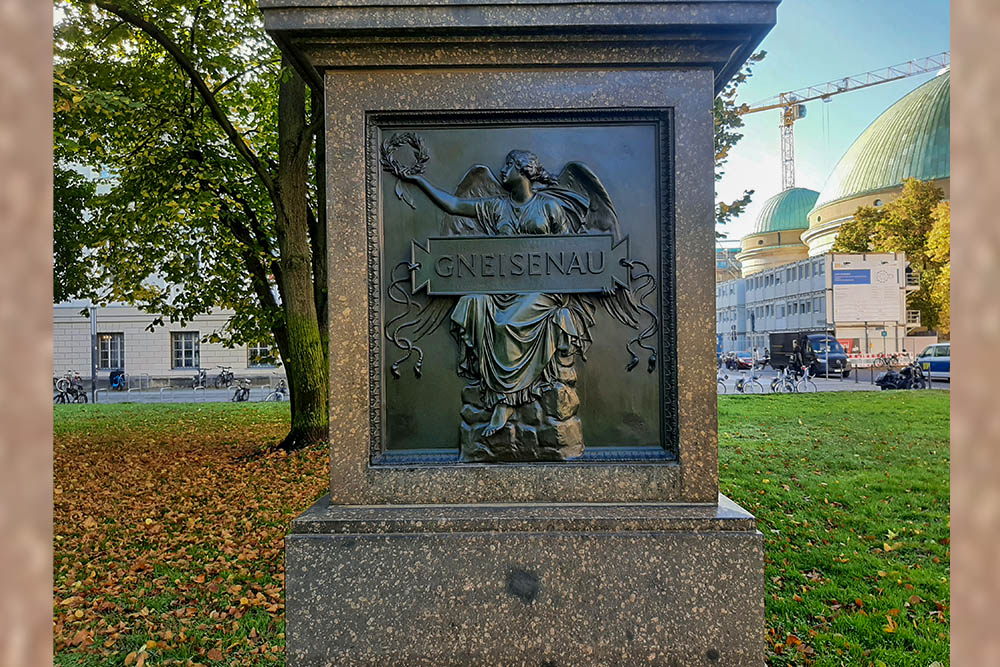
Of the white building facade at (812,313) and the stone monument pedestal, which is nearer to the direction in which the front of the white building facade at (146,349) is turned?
the stone monument pedestal

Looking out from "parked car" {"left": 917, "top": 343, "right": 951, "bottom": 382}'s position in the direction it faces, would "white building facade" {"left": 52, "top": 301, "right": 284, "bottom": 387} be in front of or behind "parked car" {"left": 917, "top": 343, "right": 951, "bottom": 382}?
in front

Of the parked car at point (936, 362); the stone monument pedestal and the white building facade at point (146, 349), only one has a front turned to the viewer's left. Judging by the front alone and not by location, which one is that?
the parked car

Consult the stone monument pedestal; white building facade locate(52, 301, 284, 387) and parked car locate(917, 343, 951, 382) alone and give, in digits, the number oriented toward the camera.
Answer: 2

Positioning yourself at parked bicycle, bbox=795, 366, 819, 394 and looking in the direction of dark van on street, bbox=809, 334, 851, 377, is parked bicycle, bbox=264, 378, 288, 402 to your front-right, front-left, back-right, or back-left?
back-left

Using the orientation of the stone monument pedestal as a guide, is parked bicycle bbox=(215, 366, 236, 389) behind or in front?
behind

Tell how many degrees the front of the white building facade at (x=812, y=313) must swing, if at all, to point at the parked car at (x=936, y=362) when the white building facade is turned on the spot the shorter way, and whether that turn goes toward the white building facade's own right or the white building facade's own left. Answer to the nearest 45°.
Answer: approximately 90° to the white building facade's own left

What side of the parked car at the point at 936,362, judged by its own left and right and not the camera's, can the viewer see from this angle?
left

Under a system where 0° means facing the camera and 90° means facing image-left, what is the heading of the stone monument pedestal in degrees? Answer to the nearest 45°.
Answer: approximately 0°

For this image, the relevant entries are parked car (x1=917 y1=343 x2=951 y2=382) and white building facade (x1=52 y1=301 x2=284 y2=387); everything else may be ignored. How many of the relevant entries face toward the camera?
1
